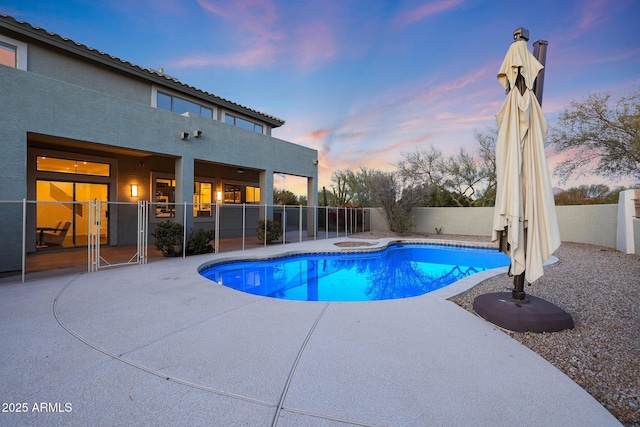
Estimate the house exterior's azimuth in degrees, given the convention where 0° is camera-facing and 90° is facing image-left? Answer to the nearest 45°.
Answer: approximately 315°

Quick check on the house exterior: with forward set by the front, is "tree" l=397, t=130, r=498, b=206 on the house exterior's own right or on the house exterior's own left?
on the house exterior's own left

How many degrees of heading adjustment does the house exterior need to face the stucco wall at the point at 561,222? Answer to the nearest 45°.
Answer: approximately 45° to its left

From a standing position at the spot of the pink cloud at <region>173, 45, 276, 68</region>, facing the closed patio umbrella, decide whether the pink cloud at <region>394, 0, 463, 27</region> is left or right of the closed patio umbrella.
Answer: left

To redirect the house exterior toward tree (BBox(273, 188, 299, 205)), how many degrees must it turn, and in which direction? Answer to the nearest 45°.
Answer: approximately 90° to its left

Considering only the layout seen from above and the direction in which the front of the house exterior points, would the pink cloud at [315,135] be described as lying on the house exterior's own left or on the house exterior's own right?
on the house exterior's own left

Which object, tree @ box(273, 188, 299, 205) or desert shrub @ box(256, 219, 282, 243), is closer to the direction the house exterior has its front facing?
the desert shrub

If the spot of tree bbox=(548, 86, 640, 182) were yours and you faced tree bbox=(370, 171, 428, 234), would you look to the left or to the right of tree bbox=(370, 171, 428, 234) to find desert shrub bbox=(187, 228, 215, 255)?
left
